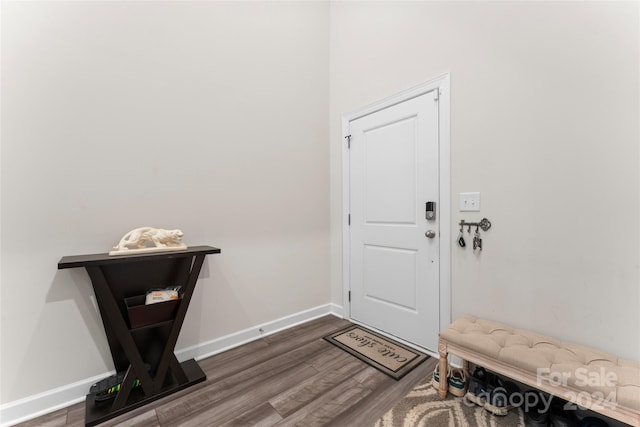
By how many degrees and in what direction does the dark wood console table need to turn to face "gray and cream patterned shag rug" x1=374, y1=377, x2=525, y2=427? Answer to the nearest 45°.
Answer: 0° — it already faces it

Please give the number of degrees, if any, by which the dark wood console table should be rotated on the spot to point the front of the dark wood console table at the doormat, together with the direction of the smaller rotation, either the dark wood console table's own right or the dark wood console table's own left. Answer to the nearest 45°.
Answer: approximately 45° to the dark wood console table's own left

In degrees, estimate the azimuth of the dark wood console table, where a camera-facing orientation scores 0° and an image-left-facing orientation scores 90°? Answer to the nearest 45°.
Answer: approximately 315°

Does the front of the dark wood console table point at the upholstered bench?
yes
